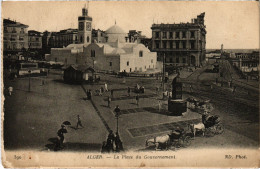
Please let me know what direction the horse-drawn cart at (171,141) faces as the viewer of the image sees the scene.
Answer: facing to the left of the viewer

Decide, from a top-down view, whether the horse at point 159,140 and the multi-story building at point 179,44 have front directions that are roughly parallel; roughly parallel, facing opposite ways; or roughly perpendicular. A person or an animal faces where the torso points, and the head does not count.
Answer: roughly perpendicular

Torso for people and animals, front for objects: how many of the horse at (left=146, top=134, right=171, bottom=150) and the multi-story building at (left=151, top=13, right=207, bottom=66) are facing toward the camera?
1

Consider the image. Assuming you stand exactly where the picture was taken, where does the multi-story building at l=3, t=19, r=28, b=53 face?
facing the viewer and to the right of the viewer

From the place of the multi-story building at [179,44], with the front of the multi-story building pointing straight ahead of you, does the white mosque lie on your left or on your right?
on your right

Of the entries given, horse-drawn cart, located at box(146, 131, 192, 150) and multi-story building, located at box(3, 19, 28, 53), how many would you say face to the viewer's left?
1

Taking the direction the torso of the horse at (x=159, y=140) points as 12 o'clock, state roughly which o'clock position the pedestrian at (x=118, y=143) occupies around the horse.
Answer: The pedestrian is roughly at 12 o'clock from the horse.

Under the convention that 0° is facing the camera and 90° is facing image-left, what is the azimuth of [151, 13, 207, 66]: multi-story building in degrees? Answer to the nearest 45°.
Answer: approximately 0°

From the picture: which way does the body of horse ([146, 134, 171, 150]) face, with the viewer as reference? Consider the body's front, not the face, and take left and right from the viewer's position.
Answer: facing to the left of the viewer

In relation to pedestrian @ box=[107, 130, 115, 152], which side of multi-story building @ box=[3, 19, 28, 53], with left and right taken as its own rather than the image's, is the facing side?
front
